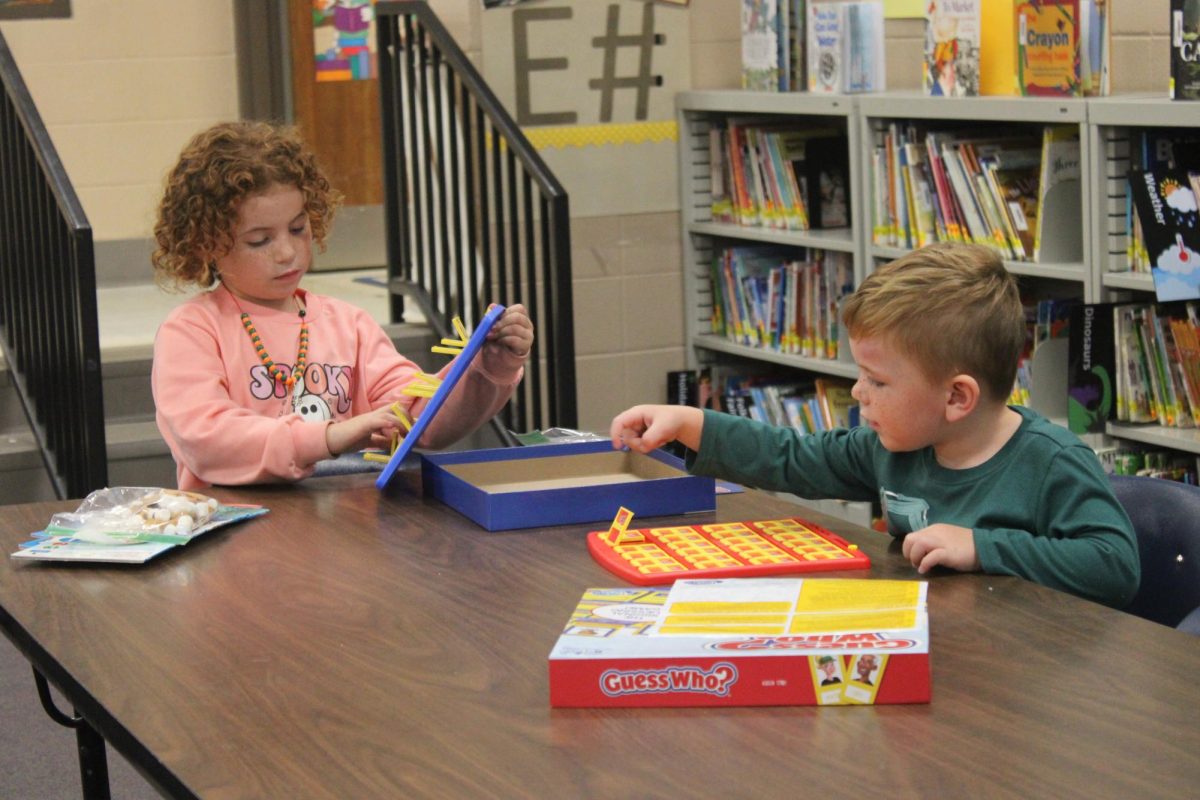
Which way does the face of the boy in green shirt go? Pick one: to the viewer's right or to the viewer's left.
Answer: to the viewer's left

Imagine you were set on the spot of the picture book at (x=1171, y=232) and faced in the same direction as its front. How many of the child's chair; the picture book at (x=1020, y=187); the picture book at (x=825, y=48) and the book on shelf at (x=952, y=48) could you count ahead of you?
1

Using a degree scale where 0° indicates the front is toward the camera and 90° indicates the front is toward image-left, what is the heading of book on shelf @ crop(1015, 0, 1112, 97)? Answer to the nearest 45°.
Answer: approximately 0°

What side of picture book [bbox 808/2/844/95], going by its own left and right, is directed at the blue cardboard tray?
front

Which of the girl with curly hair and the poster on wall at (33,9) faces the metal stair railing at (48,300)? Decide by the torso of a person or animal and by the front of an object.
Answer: the poster on wall

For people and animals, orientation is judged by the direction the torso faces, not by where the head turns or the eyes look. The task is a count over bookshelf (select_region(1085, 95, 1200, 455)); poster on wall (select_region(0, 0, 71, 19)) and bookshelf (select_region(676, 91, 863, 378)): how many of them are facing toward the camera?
3

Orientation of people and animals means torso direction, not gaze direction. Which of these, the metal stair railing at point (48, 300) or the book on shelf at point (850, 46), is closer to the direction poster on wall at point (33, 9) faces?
the metal stair railing

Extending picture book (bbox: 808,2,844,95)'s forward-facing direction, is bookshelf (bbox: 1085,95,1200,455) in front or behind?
in front

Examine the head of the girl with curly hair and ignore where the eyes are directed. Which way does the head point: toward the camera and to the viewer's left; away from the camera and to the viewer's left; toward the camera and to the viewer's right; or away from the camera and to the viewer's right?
toward the camera and to the viewer's right
